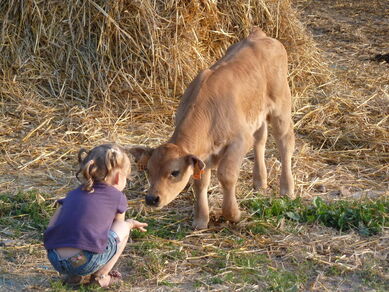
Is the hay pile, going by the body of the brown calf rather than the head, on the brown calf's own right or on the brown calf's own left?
on the brown calf's own right

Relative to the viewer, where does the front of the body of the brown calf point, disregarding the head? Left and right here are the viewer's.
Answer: facing the viewer and to the left of the viewer

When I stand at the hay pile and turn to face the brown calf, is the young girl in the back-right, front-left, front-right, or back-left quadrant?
front-right

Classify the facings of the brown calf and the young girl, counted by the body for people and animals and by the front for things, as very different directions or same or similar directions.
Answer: very different directions

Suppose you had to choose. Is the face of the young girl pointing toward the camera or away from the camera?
away from the camera

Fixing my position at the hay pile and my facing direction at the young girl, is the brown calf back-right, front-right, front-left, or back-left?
front-left

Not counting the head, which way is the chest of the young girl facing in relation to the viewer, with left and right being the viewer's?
facing away from the viewer and to the right of the viewer

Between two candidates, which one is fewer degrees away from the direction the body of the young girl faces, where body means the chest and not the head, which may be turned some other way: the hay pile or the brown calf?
the brown calf

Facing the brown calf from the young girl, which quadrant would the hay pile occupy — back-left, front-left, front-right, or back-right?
front-left

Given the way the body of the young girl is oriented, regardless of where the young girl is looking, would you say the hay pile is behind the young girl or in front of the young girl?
in front

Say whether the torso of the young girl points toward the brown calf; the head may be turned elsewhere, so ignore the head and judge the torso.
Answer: yes

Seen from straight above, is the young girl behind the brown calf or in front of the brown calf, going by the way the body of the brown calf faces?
in front

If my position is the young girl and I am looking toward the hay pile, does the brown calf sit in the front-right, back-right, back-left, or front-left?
front-right
